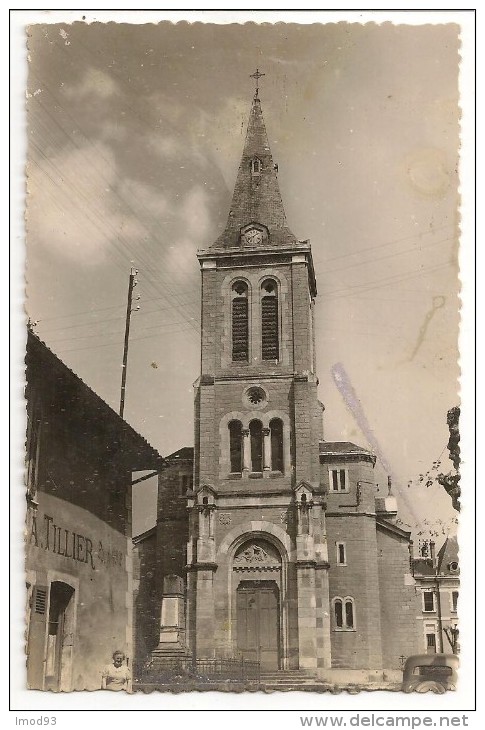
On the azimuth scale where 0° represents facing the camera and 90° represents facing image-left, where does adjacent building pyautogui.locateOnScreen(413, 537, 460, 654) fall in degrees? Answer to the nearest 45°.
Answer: approximately 0°

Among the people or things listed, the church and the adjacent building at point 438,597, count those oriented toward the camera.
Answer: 2

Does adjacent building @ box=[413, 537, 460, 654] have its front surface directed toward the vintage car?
yes

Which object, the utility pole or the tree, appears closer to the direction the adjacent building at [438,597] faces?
the tree

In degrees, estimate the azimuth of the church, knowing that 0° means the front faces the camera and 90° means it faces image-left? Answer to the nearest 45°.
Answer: approximately 0°
